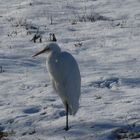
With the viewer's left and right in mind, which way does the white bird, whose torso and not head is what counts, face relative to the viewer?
facing to the left of the viewer
